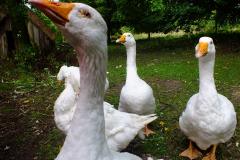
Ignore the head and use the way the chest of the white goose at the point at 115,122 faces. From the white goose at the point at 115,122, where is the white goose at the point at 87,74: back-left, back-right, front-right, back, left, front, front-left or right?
left

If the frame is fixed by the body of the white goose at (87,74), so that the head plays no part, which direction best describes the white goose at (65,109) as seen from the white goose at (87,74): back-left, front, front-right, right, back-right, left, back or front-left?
right

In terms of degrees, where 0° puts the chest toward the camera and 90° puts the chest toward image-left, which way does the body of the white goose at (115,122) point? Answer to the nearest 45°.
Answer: approximately 90°
